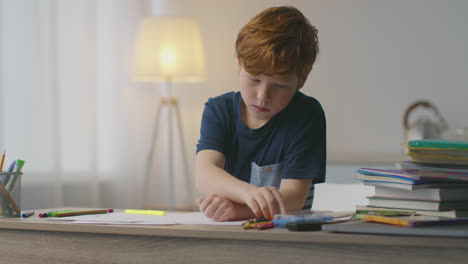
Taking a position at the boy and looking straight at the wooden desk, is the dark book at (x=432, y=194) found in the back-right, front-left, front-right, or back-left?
front-left

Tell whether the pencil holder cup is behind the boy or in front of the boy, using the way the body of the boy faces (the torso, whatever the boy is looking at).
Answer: in front

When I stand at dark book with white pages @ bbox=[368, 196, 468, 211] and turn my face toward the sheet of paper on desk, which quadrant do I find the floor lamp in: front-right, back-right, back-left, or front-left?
front-right

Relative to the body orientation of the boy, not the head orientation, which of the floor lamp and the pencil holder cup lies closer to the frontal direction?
the pencil holder cup
